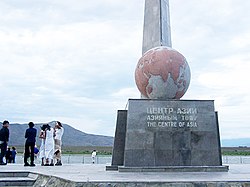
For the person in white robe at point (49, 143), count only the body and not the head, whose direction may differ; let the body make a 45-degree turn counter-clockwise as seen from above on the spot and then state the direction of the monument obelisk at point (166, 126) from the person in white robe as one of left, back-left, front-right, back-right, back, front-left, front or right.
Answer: back
